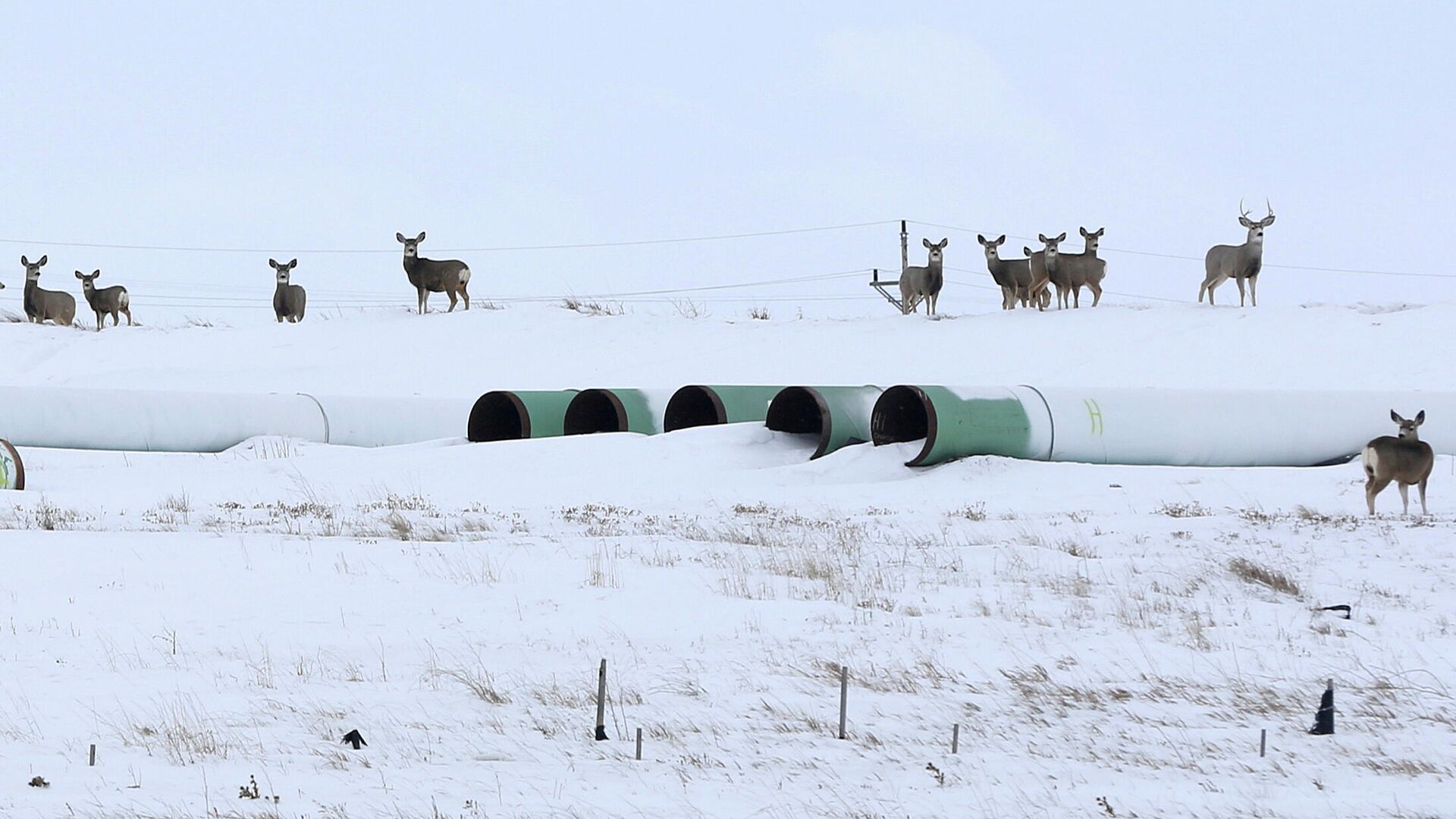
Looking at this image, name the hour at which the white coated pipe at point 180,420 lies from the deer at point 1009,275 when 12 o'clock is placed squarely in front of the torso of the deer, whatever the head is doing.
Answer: The white coated pipe is roughly at 12 o'clock from the deer.

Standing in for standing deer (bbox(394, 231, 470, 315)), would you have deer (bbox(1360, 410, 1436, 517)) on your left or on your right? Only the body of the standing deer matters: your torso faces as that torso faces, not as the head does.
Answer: on your left

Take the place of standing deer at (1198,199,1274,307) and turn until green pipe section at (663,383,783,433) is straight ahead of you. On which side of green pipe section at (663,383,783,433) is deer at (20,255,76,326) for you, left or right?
right

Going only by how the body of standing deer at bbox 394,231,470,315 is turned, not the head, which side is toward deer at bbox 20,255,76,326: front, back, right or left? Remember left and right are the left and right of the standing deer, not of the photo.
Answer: front

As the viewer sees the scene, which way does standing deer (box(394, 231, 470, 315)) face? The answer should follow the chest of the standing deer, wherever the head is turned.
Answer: to the viewer's left
